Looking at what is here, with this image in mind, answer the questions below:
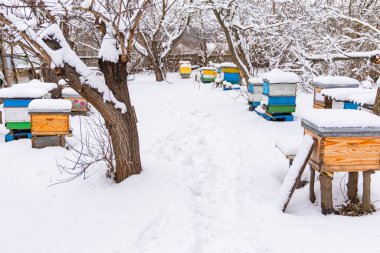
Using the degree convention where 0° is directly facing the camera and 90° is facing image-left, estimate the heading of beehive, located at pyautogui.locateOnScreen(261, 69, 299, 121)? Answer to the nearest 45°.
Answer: approximately 90°

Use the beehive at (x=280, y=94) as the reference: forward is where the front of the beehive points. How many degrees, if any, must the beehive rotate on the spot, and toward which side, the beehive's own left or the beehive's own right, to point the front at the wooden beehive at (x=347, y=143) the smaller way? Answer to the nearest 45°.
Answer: approximately 90° to the beehive's own left

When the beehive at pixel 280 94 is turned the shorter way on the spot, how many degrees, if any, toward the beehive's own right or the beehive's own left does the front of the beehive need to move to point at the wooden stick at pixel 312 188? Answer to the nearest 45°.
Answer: approximately 90° to the beehive's own left

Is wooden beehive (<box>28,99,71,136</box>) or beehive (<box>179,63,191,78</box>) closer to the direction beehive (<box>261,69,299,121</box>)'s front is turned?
the wooden beehive

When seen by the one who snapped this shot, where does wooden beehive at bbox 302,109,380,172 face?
facing to the left of the viewer

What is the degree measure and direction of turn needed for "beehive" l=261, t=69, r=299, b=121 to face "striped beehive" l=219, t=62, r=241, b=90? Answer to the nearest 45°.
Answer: approximately 90° to its right
